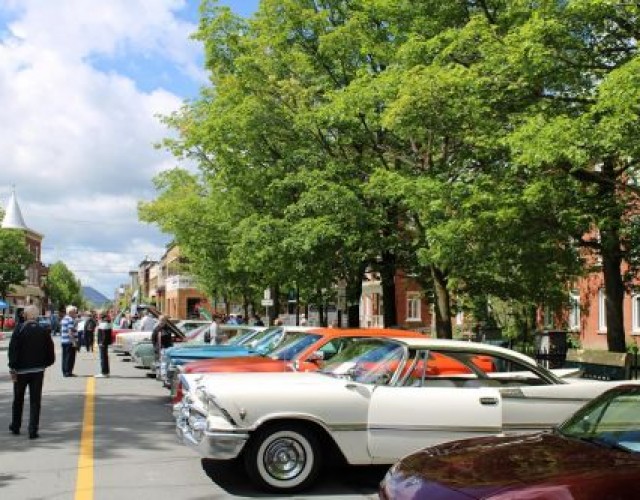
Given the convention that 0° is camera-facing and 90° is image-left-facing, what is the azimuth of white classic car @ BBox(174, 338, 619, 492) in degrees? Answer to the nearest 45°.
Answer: approximately 90°

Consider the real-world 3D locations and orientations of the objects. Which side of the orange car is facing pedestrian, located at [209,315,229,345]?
right

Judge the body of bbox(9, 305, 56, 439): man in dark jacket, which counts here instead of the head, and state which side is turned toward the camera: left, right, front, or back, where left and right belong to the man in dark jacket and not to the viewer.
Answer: back

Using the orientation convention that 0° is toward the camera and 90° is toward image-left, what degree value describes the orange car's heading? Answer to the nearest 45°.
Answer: approximately 90°

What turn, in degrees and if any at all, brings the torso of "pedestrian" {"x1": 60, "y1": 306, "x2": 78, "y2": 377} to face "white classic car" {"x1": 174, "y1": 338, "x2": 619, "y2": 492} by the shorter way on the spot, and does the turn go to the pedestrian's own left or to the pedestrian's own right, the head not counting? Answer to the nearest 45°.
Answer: approximately 90° to the pedestrian's own right

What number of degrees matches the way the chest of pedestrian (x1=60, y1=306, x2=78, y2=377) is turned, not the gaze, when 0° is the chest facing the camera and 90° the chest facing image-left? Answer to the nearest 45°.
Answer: approximately 270°

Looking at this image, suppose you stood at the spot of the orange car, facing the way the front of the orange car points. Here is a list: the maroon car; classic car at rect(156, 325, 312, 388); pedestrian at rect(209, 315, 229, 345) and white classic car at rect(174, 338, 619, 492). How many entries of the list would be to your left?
2

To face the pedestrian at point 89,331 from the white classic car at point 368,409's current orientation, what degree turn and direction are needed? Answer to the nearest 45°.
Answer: approximately 45° to its right
